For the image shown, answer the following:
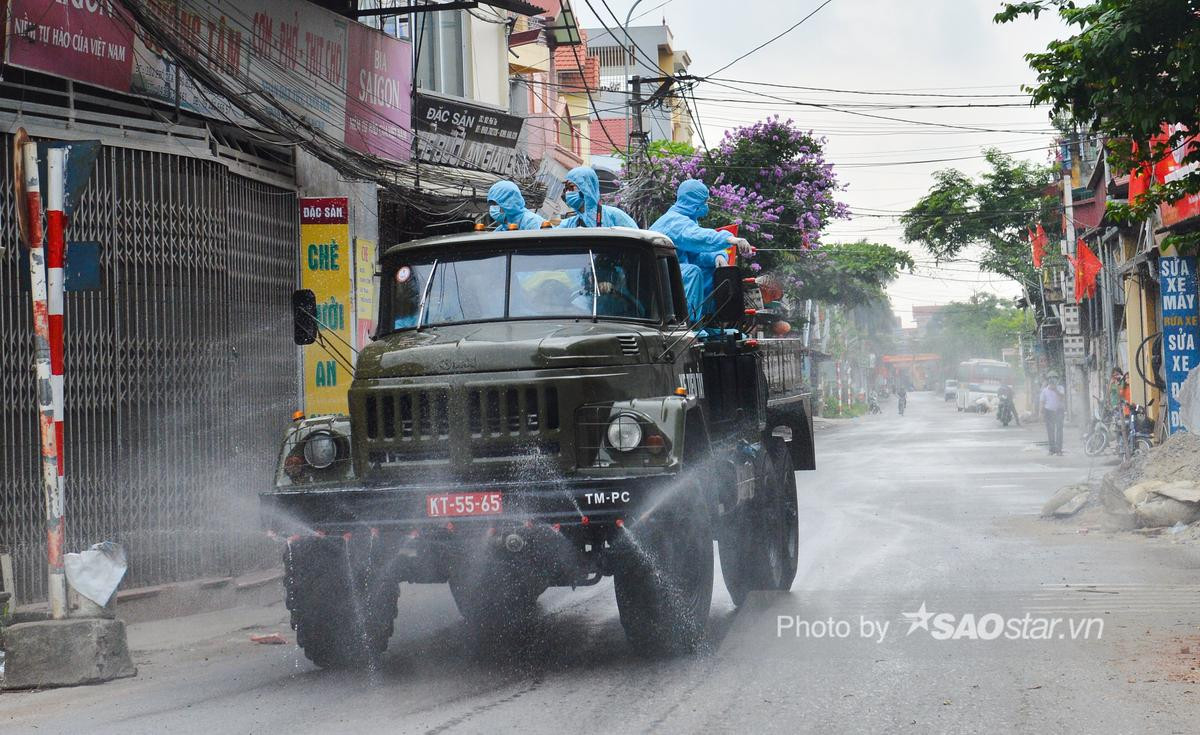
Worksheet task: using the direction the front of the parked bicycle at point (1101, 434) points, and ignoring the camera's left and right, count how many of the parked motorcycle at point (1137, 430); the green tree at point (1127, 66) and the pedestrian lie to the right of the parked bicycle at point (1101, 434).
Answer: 1

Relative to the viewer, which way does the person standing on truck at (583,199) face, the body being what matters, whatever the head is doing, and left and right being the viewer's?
facing the viewer and to the left of the viewer

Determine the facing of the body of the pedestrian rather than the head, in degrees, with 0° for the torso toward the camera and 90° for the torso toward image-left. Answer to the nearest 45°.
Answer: approximately 0°

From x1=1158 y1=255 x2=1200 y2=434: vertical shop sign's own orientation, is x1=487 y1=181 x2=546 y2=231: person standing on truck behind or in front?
in front

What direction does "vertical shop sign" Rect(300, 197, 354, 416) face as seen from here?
toward the camera

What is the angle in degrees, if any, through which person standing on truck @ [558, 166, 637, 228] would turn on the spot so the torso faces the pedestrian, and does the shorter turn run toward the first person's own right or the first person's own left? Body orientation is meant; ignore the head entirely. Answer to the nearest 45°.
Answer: approximately 180°

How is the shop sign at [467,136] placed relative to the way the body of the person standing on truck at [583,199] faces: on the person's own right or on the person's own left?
on the person's own right

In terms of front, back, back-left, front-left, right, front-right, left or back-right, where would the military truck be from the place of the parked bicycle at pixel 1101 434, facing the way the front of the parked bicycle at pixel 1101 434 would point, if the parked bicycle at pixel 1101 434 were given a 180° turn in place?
back-right

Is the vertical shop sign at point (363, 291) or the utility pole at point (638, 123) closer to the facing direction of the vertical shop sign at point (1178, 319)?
the vertical shop sign

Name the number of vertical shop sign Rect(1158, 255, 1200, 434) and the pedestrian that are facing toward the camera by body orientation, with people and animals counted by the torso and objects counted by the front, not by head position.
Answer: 2

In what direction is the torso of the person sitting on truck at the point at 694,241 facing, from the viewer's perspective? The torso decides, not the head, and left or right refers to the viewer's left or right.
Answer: facing to the right of the viewer

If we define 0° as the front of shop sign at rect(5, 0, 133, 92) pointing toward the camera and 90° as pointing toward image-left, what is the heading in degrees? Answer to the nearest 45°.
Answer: approximately 315°

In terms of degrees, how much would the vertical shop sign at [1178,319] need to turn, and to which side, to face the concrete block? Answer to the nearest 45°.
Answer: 0° — it already faces it

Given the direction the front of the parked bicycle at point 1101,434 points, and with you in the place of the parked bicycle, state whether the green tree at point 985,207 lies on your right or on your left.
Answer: on your right
